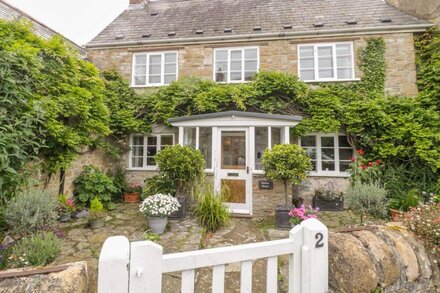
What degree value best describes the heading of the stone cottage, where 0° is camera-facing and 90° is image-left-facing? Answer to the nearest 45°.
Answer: approximately 0°
